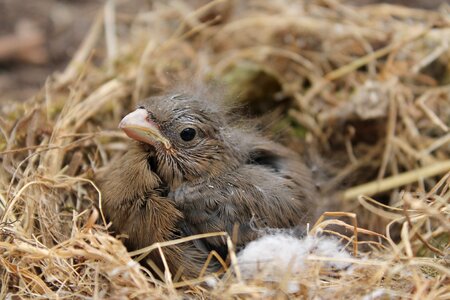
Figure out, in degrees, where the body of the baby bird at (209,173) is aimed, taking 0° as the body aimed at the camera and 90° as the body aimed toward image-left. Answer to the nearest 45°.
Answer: approximately 90°
